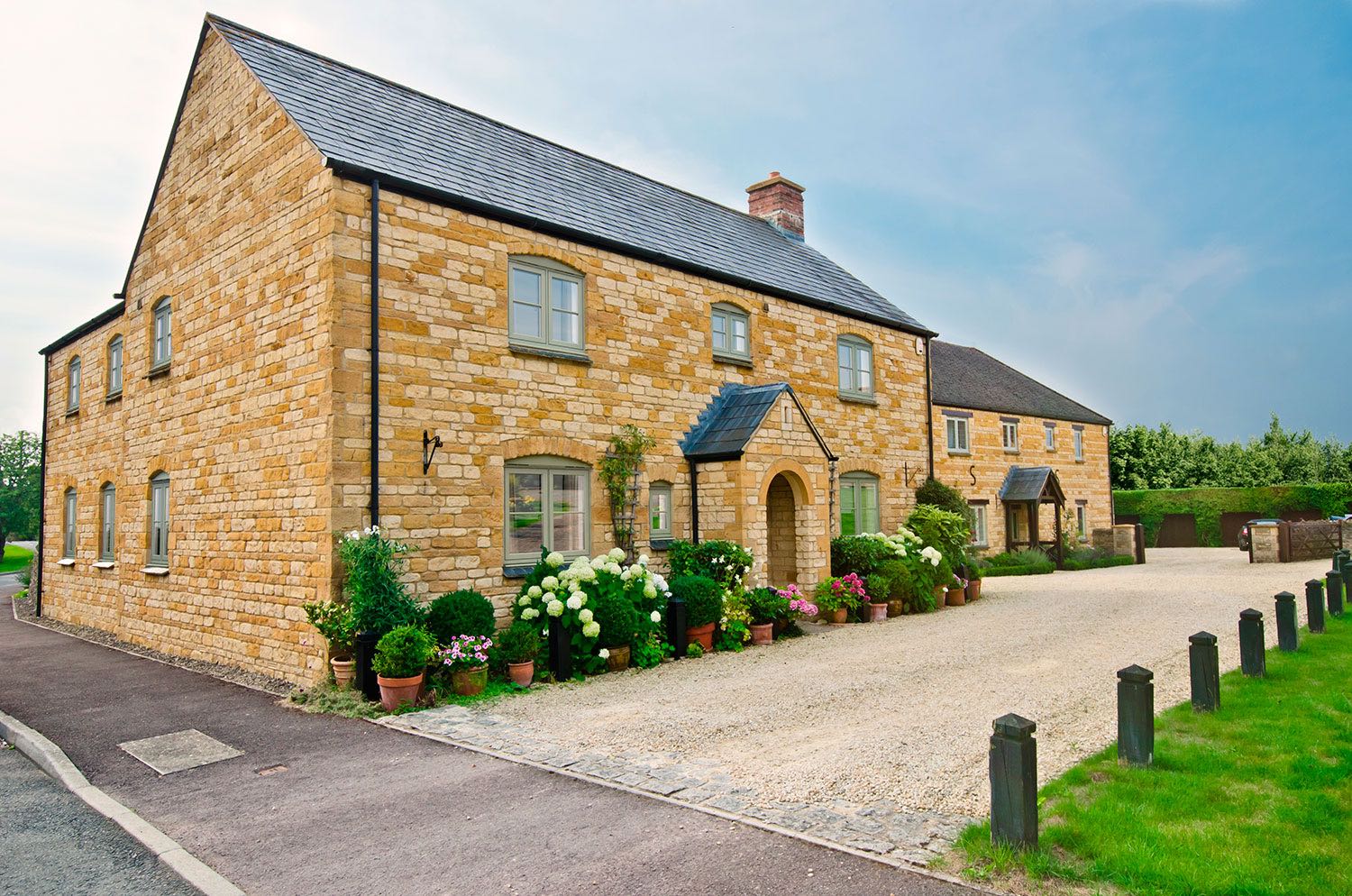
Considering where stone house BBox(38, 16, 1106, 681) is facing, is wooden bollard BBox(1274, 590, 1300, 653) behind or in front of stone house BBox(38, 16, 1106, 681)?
in front

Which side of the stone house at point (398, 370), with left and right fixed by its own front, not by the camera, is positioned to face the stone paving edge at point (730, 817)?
front

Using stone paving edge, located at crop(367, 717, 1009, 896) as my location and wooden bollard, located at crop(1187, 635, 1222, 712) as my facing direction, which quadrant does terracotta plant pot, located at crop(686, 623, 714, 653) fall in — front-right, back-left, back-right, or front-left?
front-left

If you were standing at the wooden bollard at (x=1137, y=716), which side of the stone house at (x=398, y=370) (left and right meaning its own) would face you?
front

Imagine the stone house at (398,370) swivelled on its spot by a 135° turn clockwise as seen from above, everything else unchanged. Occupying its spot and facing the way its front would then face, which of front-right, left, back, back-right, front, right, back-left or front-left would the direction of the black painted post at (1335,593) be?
back

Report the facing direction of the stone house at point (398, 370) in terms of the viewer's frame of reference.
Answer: facing the viewer and to the right of the viewer

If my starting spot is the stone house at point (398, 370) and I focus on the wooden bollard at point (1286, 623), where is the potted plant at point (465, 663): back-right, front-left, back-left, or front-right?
front-right

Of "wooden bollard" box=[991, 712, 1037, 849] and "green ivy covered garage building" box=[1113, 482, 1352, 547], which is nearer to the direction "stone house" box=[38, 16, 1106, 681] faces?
the wooden bollard

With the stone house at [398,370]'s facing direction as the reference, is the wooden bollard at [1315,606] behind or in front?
in front
